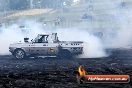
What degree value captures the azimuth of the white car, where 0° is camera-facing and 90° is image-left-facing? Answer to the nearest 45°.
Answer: approximately 90°
